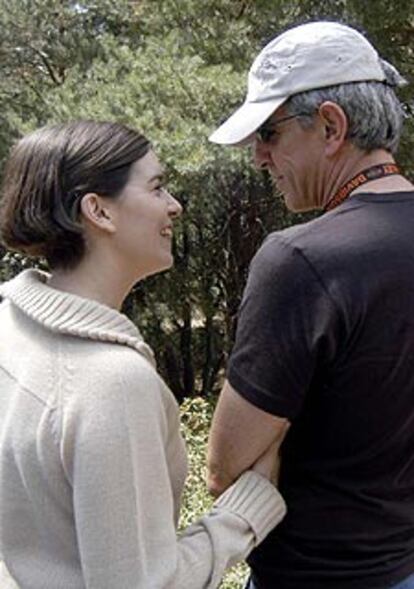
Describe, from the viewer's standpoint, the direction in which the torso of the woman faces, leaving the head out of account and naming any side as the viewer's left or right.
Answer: facing away from the viewer and to the right of the viewer

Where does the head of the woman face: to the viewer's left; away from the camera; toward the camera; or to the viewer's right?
to the viewer's right

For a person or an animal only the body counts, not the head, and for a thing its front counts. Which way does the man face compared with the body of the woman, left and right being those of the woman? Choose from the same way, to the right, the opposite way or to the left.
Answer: to the left

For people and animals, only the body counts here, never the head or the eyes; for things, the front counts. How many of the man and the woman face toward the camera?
0

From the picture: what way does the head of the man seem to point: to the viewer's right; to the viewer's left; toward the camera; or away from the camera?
to the viewer's left

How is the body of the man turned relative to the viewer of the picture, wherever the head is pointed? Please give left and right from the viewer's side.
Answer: facing away from the viewer and to the left of the viewer
